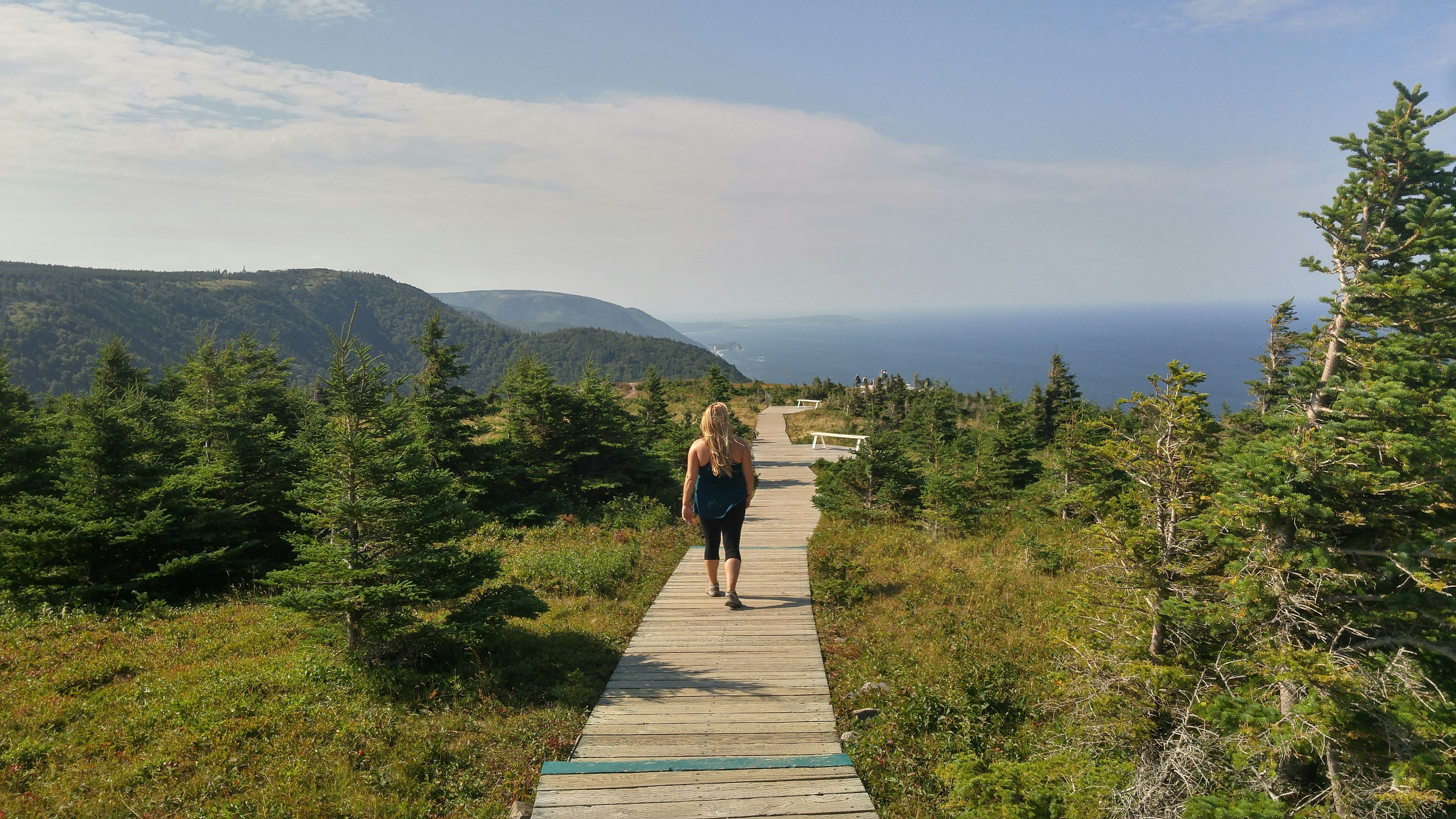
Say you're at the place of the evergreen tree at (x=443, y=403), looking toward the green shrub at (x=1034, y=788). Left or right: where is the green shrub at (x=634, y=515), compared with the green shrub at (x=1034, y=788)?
left

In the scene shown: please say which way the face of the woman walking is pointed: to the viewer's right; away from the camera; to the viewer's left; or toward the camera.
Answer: away from the camera

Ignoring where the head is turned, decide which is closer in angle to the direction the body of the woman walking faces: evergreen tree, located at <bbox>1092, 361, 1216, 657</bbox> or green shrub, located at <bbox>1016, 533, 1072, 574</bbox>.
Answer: the green shrub

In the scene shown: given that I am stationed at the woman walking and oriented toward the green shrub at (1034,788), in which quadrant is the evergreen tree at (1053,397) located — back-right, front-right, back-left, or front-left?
back-left

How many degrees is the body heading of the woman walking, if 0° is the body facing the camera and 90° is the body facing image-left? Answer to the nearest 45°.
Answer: approximately 180°

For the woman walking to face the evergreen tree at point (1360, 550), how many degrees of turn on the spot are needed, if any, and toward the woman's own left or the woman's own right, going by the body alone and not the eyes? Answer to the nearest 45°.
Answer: approximately 135° to the woman's own right

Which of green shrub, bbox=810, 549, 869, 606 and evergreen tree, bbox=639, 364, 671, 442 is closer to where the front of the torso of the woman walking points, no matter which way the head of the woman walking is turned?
the evergreen tree

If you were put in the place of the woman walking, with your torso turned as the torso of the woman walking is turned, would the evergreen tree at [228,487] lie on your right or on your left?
on your left
